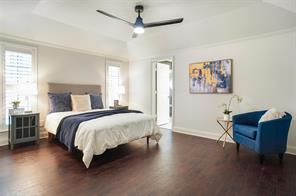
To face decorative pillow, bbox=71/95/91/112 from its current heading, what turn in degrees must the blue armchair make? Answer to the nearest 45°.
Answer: approximately 45° to its right

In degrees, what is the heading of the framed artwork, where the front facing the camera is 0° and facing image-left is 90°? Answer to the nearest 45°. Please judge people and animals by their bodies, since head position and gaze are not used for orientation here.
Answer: approximately 45°

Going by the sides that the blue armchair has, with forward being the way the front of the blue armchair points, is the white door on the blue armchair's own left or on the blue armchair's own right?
on the blue armchair's own right

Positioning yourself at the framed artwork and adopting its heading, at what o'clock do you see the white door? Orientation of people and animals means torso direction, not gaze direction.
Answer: The white door is roughly at 3 o'clock from the framed artwork.

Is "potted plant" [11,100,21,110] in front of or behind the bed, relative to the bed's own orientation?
behind
